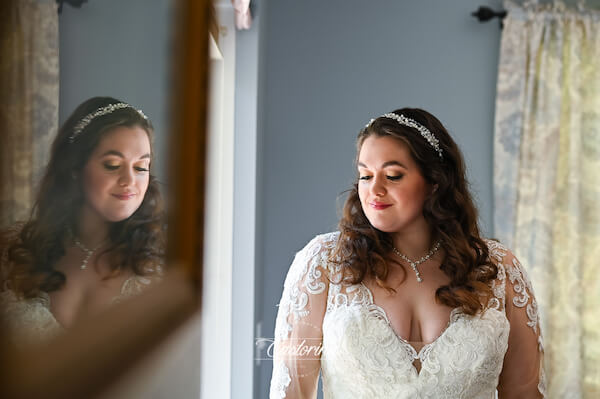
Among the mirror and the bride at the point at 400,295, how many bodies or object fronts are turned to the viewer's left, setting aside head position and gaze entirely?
0

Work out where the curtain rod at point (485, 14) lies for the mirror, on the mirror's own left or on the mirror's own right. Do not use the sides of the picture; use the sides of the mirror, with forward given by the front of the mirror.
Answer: on the mirror's own left

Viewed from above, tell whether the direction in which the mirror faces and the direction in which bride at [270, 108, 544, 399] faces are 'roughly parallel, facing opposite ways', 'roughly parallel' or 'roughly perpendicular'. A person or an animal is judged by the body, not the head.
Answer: roughly perpendicular

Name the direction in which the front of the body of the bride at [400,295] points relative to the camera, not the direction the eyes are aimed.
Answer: toward the camera

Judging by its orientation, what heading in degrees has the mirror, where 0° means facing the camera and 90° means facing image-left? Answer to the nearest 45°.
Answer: approximately 315°

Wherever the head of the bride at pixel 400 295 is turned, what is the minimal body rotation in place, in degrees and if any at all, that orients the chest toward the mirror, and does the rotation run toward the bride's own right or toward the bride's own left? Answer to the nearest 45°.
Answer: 0° — they already face it
